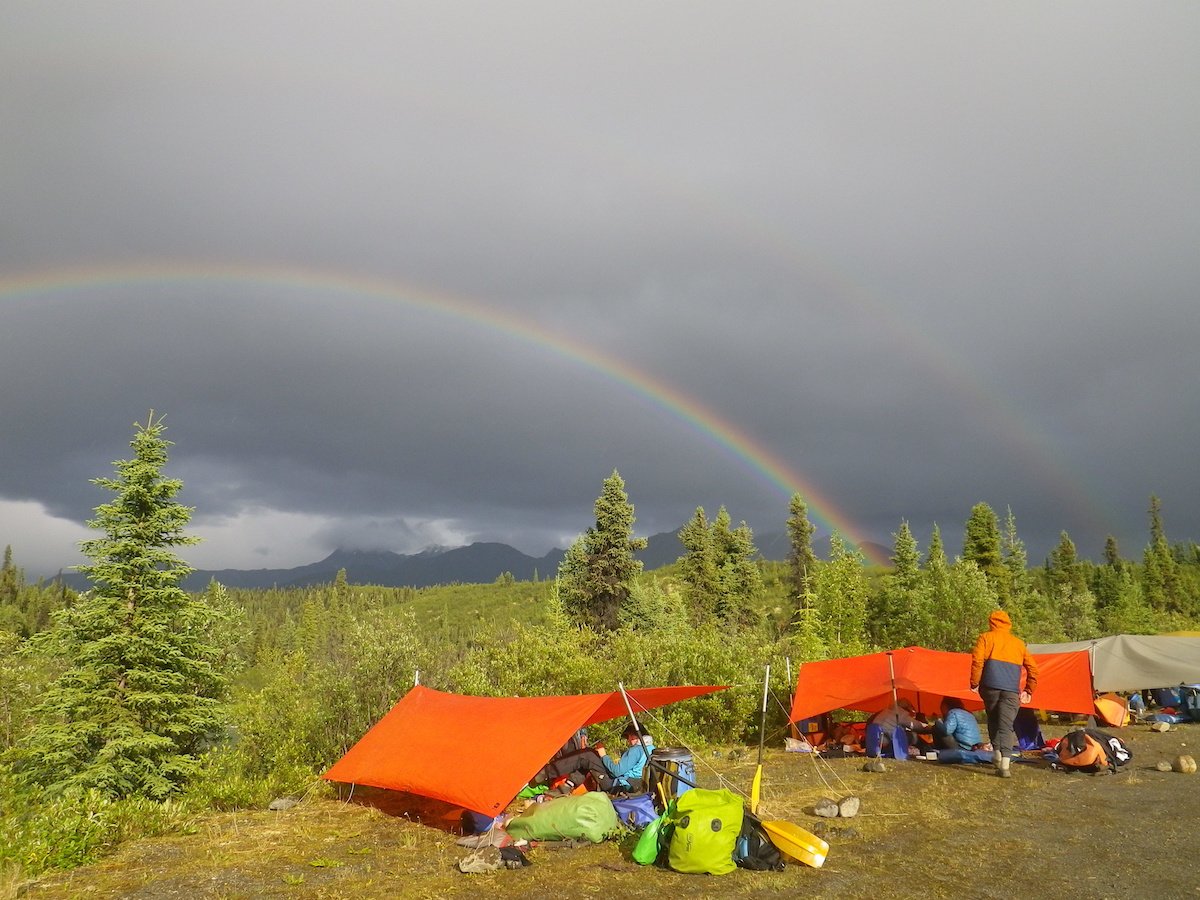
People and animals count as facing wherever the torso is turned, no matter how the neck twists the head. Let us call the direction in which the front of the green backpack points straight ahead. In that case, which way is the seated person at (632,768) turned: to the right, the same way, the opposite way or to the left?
to the right

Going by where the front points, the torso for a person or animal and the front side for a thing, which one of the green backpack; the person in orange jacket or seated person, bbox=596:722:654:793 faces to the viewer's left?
the seated person

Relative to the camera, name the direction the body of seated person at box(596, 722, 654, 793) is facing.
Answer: to the viewer's left

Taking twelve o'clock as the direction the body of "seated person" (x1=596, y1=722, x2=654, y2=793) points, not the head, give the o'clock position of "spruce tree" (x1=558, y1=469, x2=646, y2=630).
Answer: The spruce tree is roughly at 3 o'clock from the seated person.

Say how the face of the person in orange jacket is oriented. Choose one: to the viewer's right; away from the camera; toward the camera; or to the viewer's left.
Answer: away from the camera

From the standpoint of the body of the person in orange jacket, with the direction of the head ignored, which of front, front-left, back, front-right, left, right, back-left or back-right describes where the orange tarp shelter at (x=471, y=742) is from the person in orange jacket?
back-left

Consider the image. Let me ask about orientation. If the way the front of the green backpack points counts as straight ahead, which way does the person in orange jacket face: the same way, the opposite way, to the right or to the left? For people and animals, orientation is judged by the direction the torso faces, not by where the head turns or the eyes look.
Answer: the opposite way

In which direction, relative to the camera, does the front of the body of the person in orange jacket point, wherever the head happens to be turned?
away from the camera

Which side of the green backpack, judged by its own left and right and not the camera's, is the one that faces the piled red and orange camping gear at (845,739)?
back

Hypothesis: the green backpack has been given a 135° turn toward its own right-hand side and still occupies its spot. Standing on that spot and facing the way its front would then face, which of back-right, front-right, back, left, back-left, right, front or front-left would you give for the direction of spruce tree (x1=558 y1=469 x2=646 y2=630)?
front-right

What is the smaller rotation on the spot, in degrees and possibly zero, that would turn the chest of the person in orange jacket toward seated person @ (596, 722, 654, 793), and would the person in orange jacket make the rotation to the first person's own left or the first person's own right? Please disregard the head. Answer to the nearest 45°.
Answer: approximately 135° to the first person's own left
